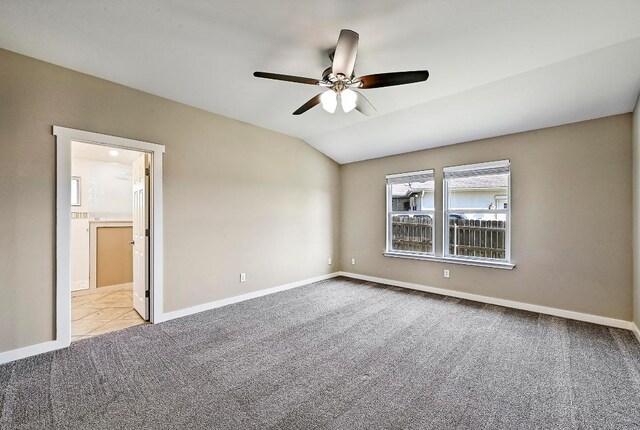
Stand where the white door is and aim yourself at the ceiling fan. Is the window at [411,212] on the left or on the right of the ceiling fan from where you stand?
left

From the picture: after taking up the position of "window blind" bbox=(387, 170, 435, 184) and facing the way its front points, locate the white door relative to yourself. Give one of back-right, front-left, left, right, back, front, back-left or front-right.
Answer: front

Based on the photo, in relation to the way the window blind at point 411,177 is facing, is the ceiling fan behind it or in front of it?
in front

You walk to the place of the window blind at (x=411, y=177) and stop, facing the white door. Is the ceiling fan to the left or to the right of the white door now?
left

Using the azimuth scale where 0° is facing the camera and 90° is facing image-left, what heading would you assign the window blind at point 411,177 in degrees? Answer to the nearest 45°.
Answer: approximately 45°
